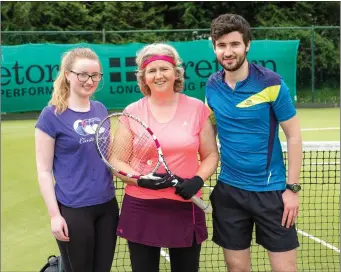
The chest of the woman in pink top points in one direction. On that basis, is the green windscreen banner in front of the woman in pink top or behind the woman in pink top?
behind

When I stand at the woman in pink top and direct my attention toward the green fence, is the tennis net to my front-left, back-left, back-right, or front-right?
front-right

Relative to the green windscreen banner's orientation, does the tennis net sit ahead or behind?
ahead

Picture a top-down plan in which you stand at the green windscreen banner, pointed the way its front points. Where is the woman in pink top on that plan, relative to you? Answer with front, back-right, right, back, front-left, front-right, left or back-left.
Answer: front

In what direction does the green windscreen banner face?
toward the camera

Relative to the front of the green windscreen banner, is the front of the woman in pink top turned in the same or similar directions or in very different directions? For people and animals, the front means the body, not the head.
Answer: same or similar directions

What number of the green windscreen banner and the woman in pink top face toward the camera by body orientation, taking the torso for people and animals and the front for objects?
2

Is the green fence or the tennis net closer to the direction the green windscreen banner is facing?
the tennis net

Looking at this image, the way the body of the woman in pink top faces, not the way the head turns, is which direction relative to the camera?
toward the camera

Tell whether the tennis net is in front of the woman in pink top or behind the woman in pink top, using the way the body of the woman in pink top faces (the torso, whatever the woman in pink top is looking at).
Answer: behind
